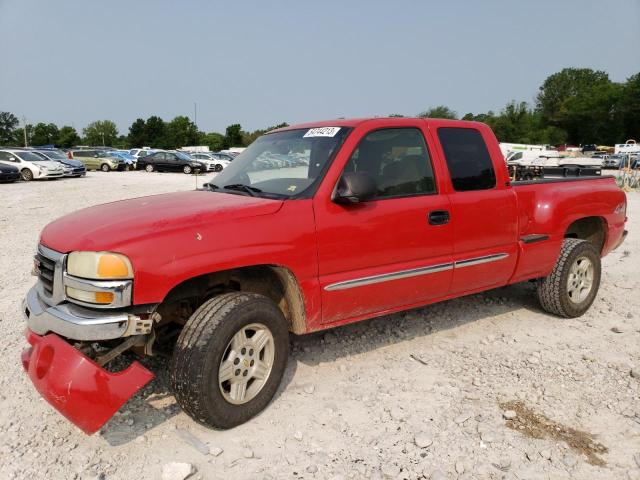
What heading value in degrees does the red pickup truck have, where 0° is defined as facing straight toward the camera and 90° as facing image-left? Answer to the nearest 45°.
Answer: approximately 45°

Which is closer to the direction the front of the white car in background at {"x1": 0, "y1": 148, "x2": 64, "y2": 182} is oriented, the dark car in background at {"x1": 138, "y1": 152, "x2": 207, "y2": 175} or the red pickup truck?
the red pickup truck

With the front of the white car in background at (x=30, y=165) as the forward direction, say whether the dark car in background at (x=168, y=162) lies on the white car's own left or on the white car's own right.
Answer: on the white car's own left

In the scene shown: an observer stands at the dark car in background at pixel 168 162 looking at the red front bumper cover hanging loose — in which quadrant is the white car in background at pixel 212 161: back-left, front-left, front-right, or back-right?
back-left

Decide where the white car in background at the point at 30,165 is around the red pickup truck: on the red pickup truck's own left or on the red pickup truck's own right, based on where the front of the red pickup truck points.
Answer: on the red pickup truck's own right
